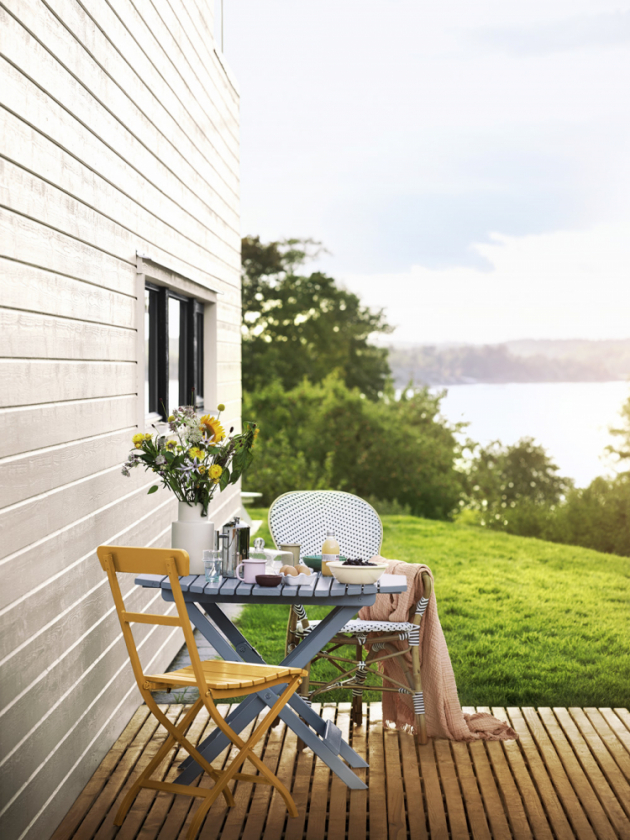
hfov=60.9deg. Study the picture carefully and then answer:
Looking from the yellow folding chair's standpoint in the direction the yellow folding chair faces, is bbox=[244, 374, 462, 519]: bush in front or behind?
in front

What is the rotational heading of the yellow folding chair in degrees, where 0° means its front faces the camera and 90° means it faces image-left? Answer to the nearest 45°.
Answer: approximately 225°

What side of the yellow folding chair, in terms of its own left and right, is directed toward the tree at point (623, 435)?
front

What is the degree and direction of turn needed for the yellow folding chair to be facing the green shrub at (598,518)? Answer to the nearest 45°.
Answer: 0° — it already faces it

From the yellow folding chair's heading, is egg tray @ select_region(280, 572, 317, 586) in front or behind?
in front

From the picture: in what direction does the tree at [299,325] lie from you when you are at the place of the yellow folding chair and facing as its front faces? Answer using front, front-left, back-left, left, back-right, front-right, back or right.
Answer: front-left

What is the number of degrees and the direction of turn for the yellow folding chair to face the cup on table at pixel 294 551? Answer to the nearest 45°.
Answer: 0° — it already faces it
